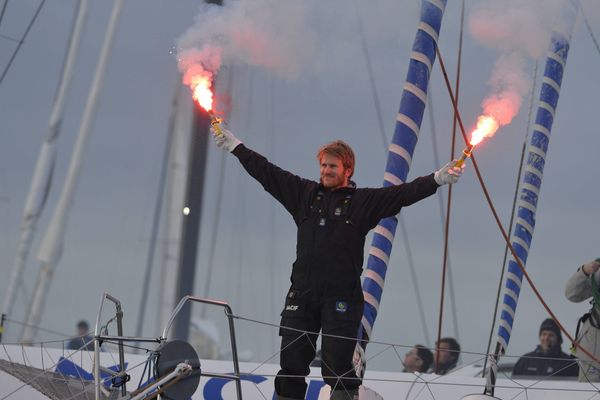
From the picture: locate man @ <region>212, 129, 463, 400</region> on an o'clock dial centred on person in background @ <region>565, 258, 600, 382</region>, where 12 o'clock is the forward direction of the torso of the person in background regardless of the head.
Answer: The man is roughly at 1 o'clock from the person in background.

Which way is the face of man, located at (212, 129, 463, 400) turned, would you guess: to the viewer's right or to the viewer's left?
to the viewer's left

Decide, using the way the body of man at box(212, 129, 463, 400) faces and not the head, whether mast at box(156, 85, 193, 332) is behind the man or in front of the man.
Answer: behind

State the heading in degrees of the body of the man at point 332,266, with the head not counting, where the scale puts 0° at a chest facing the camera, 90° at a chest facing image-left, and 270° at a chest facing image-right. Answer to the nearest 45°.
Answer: approximately 0°
